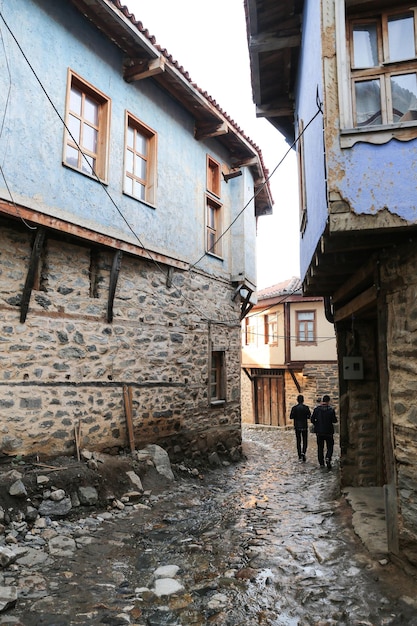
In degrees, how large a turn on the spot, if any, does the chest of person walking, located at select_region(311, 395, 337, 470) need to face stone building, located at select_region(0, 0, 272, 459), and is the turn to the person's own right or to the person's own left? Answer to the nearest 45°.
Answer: approximately 135° to the person's own left

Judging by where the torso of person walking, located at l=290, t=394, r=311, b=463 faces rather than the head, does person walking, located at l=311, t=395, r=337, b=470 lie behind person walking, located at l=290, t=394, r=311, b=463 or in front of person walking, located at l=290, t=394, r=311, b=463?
behind

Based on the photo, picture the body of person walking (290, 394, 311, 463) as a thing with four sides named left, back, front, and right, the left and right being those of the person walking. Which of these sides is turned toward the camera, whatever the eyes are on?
back

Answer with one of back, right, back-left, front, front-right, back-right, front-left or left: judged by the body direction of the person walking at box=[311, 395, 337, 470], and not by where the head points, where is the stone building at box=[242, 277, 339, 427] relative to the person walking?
front

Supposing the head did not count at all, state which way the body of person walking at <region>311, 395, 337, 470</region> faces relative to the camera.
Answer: away from the camera

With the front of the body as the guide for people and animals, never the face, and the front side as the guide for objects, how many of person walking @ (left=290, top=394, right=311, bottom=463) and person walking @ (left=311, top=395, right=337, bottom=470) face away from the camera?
2

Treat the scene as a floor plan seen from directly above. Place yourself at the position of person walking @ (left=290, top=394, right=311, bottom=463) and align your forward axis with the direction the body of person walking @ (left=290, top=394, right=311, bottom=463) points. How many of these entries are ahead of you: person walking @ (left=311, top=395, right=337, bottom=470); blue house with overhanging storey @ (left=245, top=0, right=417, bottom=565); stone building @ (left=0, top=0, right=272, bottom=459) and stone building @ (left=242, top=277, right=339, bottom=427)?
1

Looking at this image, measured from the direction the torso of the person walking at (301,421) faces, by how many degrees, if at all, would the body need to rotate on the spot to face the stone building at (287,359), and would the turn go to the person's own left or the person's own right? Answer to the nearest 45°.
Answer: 0° — they already face it

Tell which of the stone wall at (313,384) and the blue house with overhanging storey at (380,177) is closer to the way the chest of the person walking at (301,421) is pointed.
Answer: the stone wall

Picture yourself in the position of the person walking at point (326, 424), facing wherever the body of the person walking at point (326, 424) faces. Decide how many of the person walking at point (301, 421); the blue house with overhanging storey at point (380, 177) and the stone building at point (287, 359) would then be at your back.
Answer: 1

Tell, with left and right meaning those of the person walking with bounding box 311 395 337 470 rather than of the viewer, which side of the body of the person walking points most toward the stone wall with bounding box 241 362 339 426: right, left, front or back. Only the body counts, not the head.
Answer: front

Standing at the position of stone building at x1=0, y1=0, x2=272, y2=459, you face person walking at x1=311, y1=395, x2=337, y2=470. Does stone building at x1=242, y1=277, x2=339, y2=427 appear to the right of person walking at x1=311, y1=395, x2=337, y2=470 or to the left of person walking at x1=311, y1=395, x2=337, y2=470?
left

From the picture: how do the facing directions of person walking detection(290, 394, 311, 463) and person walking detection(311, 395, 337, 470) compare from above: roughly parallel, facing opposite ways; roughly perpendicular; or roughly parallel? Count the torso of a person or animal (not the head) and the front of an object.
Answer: roughly parallel

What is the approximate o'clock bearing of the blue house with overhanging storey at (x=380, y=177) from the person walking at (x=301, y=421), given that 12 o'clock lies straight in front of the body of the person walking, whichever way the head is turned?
The blue house with overhanging storey is roughly at 6 o'clock from the person walking.
